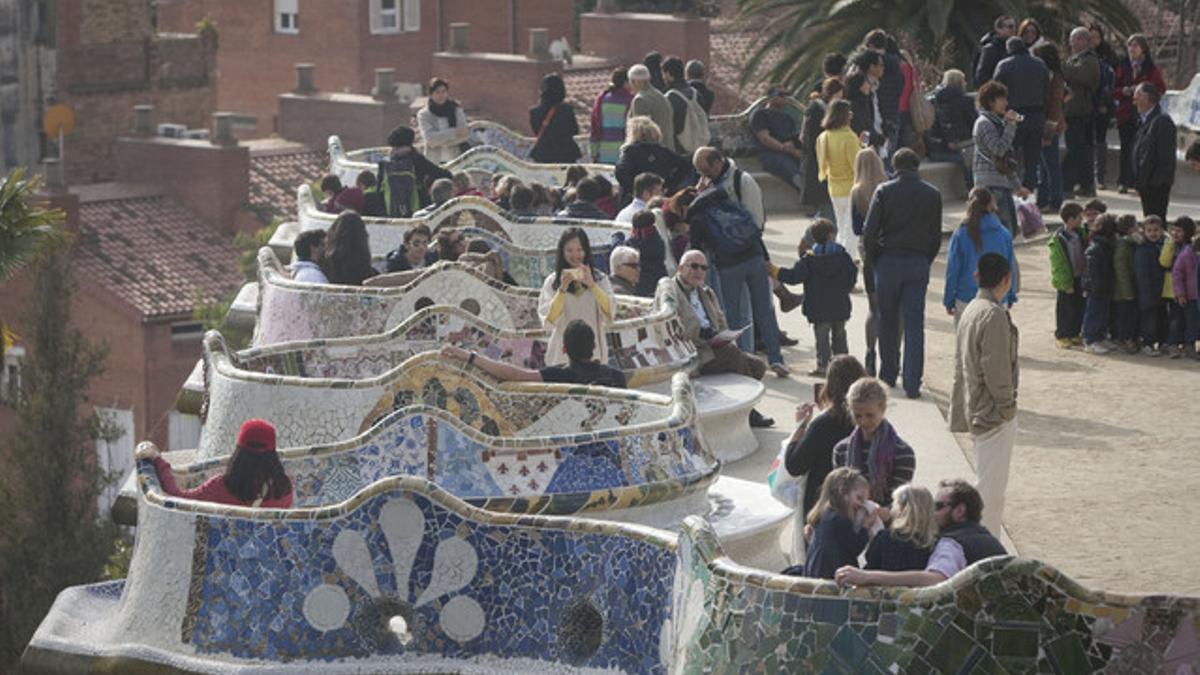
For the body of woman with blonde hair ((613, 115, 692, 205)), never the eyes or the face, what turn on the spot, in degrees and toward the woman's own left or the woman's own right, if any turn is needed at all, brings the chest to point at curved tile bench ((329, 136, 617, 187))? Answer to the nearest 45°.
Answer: approximately 45° to the woman's own left

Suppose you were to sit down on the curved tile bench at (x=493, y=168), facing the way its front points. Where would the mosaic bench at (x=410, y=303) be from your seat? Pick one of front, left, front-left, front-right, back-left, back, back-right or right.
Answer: front

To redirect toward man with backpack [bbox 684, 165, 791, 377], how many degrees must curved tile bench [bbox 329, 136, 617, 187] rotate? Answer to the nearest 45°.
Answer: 0° — it already faces them

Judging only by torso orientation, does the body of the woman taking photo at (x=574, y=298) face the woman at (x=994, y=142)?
no

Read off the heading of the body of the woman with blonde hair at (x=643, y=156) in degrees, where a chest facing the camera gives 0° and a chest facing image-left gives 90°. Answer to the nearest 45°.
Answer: approximately 180°

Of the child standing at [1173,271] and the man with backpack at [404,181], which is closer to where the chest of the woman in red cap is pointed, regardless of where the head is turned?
the man with backpack

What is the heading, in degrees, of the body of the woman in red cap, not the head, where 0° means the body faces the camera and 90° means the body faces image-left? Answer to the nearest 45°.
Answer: approximately 180°

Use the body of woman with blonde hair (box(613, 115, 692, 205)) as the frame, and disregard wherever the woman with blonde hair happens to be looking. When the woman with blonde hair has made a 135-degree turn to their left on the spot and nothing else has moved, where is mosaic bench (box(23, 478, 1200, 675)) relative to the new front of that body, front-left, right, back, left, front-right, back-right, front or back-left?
front-left

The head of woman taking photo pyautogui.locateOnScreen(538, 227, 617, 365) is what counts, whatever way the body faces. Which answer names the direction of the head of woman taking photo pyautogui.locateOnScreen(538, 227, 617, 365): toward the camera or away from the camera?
toward the camera

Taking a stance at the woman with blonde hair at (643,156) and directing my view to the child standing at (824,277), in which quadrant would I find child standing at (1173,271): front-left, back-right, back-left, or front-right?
front-left

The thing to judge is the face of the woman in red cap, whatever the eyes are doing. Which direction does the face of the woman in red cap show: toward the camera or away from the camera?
away from the camera

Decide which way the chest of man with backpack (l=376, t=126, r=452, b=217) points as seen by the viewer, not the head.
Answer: away from the camera

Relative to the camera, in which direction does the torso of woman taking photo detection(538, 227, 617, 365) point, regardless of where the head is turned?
toward the camera
